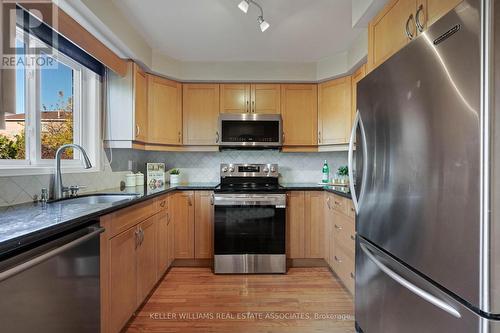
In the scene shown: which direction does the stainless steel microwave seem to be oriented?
toward the camera

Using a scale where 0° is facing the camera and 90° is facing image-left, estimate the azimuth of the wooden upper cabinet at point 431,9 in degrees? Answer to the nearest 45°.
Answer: approximately 45°

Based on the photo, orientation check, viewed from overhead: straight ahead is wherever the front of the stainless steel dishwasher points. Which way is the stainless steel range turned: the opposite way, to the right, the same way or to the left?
to the right

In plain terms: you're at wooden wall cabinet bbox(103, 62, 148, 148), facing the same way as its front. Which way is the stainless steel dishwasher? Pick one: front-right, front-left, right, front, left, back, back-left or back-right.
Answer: front-right

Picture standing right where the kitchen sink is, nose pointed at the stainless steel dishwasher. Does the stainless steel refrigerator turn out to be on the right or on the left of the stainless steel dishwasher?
left

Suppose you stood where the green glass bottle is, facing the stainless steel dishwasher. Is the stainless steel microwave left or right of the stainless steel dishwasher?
right

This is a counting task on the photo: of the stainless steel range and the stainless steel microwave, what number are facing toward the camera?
2

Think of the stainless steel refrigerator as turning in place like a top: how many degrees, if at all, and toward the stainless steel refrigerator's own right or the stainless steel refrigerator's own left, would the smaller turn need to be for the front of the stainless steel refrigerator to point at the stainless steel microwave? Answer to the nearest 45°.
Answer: approximately 90° to the stainless steel refrigerator's own right
